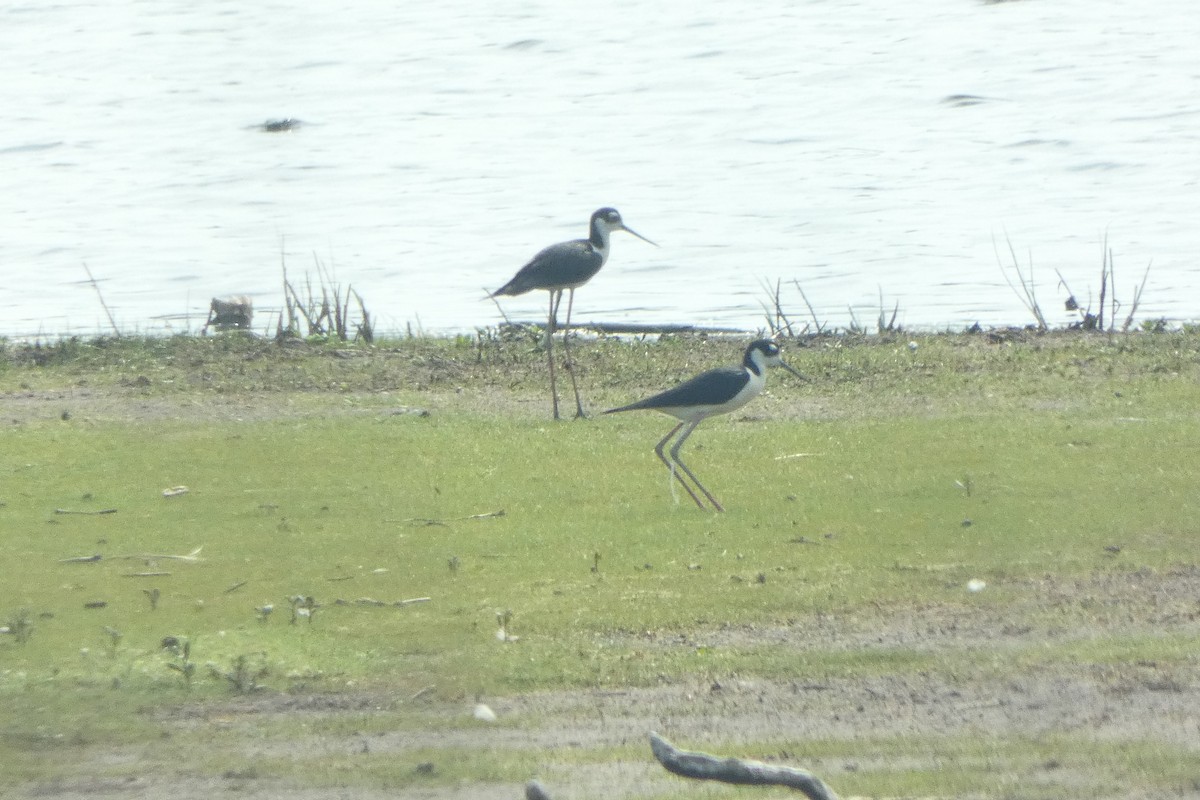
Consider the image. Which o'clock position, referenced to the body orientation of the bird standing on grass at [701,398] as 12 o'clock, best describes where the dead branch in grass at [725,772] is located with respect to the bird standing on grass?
The dead branch in grass is roughly at 3 o'clock from the bird standing on grass.

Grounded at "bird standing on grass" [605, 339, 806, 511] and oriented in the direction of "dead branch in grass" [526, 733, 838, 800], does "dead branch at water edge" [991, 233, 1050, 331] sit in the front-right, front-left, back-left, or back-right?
back-left

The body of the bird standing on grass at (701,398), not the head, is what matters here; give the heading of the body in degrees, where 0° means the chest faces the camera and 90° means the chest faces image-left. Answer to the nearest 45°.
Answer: approximately 270°

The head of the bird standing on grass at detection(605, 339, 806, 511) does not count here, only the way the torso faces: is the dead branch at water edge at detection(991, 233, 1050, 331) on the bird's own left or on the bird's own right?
on the bird's own left
